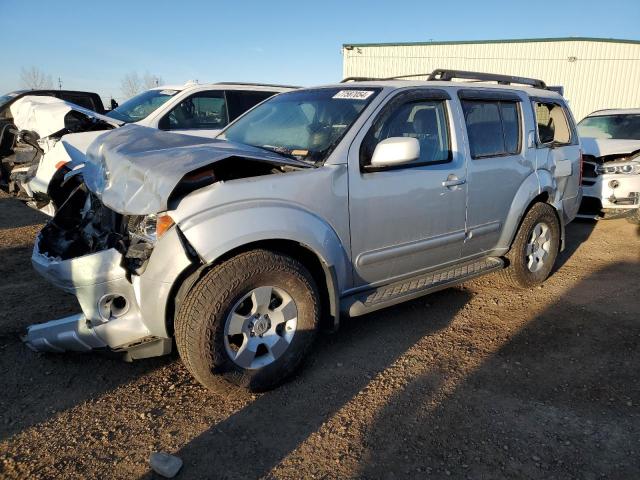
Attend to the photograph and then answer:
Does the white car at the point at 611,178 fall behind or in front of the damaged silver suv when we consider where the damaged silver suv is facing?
behind

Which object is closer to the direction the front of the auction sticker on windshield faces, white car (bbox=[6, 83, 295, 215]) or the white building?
the white car

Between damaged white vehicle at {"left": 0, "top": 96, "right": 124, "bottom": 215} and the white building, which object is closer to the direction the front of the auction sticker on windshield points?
the damaged white vehicle

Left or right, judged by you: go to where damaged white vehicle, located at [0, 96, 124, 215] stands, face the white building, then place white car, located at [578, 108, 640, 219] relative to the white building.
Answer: right

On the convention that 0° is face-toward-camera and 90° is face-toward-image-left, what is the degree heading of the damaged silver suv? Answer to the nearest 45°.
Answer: approximately 45°

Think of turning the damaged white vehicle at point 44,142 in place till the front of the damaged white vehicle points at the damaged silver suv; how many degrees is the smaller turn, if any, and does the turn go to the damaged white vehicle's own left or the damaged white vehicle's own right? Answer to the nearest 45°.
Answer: approximately 45° to the damaged white vehicle's own left
